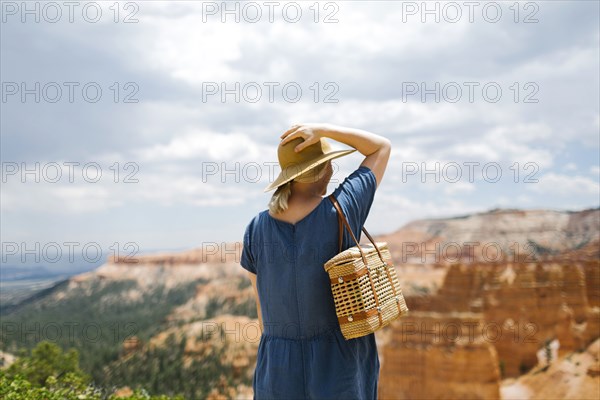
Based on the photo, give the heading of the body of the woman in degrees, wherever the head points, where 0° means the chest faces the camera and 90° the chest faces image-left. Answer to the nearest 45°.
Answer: approximately 180°
